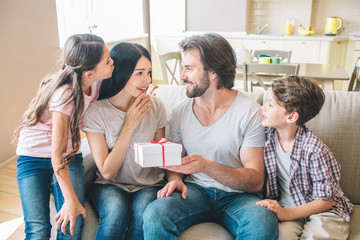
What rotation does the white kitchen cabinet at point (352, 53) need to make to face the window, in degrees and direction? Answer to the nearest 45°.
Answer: approximately 45° to its right

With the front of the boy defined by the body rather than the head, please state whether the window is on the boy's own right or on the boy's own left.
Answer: on the boy's own right

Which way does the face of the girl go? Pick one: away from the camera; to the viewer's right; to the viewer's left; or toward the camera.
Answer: to the viewer's right

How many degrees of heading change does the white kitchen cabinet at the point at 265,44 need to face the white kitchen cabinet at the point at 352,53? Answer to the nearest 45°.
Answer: approximately 90° to its left

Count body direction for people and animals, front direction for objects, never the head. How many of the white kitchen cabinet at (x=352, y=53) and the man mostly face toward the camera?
2

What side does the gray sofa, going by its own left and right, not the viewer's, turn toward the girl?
right

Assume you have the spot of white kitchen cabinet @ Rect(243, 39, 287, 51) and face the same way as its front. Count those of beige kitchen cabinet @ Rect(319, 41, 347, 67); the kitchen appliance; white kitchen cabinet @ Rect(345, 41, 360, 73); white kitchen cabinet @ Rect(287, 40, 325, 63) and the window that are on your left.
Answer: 4

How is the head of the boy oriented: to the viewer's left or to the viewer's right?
to the viewer's left
